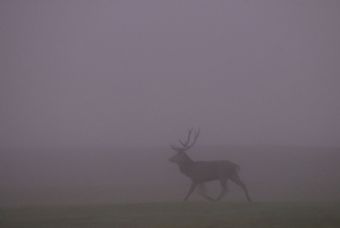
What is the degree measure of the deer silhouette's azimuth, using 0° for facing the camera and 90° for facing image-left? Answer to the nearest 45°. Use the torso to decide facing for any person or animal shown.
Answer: approximately 90°
